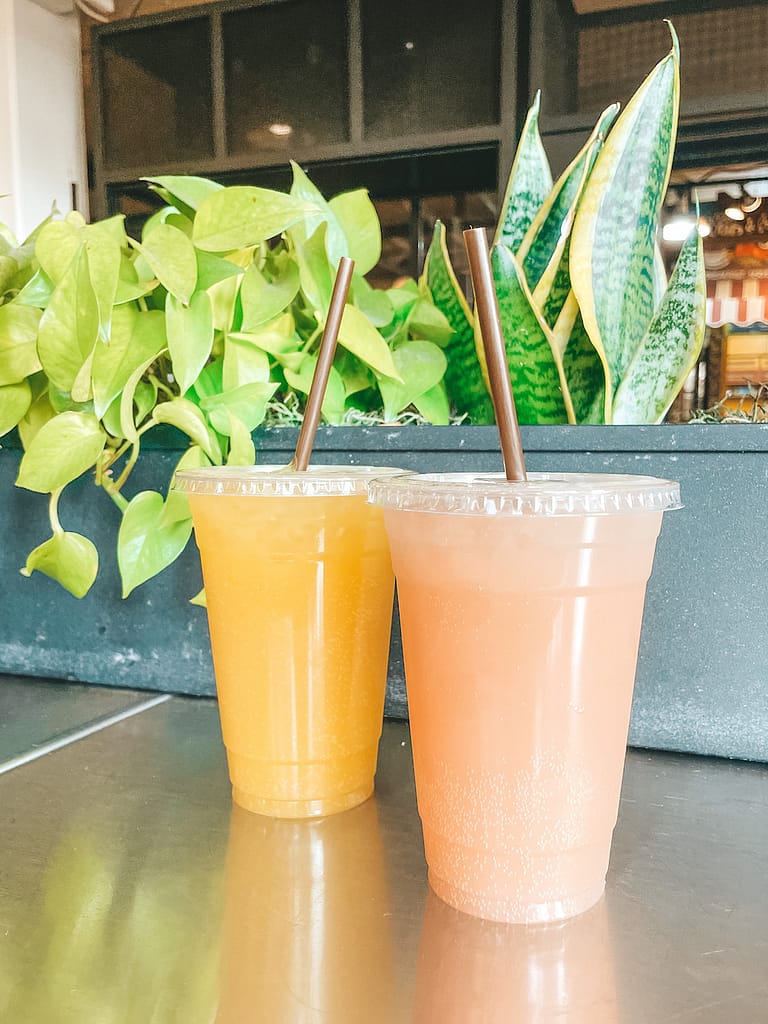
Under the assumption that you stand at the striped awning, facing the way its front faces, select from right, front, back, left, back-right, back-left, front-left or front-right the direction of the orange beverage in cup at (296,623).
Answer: front

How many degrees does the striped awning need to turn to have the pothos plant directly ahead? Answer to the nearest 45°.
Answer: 0° — it already faces it

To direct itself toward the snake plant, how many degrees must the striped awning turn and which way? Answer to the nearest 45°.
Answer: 0° — it already faces it

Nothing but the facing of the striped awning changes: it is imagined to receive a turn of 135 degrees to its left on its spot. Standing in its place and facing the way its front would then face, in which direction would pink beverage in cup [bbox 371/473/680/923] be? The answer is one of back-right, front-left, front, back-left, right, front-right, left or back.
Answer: back-right

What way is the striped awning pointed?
toward the camera

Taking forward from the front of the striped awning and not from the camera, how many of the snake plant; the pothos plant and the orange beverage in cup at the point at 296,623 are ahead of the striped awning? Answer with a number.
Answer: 3

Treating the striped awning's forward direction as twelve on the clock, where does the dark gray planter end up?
The dark gray planter is roughly at 12 o'clock from the striped awning.
